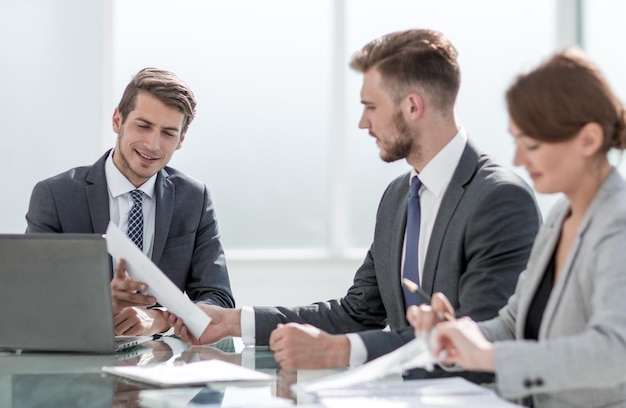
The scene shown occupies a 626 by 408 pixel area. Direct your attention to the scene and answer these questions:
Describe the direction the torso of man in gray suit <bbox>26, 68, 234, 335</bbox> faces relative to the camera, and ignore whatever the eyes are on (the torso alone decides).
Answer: toward the camera

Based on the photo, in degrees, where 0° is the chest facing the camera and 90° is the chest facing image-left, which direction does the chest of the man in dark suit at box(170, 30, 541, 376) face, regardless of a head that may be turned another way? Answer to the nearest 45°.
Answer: approximately 45°

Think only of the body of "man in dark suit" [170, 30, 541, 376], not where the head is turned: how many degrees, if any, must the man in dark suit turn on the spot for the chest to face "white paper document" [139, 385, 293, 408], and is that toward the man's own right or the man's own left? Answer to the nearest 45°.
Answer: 0° — they already face it

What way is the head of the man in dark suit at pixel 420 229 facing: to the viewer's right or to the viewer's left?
to the viewer's left

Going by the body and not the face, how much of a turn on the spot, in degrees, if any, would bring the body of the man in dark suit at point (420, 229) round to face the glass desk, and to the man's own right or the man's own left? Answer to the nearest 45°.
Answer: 0° — they already face it

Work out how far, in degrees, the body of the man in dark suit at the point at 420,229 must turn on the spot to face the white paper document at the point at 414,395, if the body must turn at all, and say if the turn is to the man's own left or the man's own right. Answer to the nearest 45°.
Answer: approximately 45° to the man's own left

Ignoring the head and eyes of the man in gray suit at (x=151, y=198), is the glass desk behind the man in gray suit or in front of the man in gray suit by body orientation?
in front

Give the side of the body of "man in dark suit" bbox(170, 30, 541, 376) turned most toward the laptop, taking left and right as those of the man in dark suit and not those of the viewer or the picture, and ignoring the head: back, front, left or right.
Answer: front

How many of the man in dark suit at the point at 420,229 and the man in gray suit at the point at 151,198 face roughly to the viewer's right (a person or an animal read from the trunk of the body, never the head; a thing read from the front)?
0

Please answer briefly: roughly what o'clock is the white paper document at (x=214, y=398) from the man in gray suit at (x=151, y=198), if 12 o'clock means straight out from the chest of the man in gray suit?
The white paper document is roughly at 12 o'clock from the man in gray suit.

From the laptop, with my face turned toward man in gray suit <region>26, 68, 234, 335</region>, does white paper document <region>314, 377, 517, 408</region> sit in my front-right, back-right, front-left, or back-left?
back-right

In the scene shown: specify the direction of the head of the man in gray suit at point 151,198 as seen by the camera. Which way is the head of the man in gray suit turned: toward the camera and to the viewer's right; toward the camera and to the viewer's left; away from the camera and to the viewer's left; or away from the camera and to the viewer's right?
toward the camera and to the viewer's right

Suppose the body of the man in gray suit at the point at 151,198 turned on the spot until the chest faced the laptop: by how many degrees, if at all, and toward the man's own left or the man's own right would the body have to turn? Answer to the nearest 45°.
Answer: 0° — they already face it
